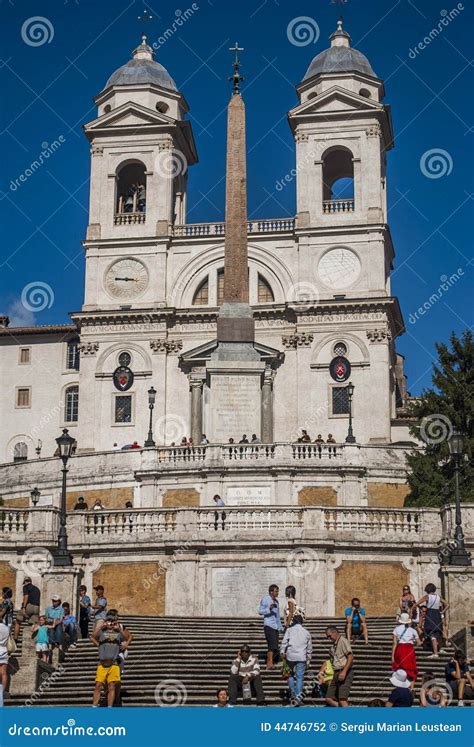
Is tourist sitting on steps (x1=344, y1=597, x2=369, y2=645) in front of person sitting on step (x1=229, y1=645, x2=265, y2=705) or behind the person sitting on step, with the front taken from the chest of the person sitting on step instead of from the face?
behind

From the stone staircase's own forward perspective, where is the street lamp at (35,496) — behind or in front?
behind

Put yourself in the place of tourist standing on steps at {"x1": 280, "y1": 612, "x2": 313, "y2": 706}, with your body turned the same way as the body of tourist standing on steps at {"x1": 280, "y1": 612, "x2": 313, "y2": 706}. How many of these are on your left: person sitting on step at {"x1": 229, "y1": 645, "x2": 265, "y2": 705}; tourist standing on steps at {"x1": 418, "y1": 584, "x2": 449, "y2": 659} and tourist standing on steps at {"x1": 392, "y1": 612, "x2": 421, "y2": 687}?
1

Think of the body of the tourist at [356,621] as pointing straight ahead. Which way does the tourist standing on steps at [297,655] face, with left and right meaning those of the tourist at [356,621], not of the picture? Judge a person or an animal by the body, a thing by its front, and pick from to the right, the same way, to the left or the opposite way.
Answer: the opposite way

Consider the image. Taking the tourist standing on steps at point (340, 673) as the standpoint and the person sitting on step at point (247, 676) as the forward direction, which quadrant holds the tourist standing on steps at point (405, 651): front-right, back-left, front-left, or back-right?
back-right

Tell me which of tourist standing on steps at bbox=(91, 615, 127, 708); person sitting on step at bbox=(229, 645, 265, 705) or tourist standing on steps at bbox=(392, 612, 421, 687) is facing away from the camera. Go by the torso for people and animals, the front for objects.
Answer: tourist standing on steps at bbox=(392, 612, 421, 687)

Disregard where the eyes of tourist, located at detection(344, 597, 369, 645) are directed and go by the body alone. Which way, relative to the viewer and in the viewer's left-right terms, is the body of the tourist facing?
facing the viewer

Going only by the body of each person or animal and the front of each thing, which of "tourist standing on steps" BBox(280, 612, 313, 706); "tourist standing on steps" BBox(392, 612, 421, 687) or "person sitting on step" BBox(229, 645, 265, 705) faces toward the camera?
the person sitting on step

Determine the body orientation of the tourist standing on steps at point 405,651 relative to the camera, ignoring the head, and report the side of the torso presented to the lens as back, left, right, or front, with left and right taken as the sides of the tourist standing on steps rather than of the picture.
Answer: back

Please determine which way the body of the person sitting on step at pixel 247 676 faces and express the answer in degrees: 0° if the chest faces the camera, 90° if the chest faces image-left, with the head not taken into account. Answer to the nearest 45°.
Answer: approximately 0°

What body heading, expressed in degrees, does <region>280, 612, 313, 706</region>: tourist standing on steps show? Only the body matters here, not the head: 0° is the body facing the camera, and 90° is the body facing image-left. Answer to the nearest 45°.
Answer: approximately 180°

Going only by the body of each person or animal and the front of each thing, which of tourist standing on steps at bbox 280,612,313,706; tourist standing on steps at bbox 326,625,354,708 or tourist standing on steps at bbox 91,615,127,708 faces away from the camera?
tourist standing on steps at bbox 280,612,313,706
